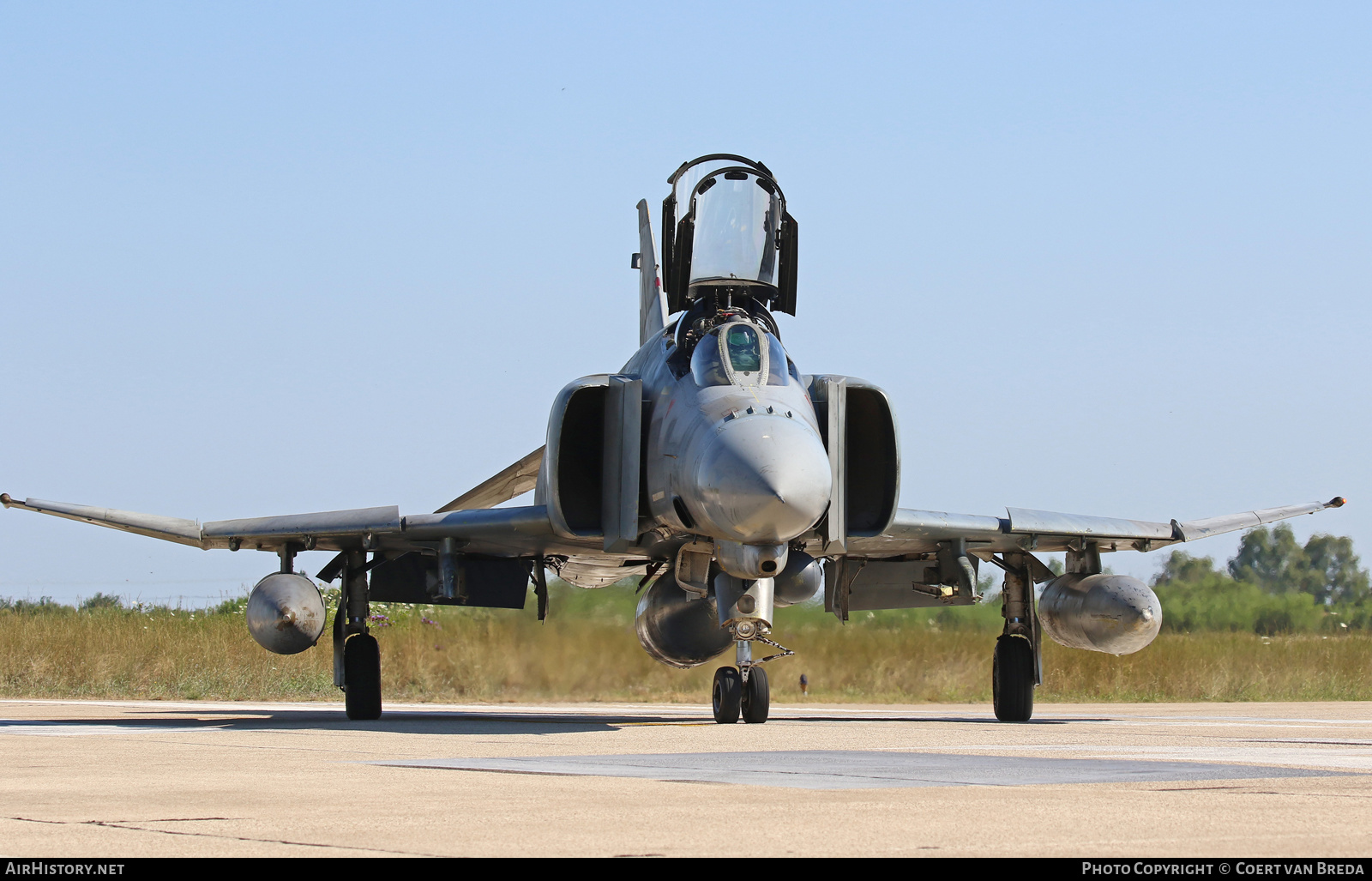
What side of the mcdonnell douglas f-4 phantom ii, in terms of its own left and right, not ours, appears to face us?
front
